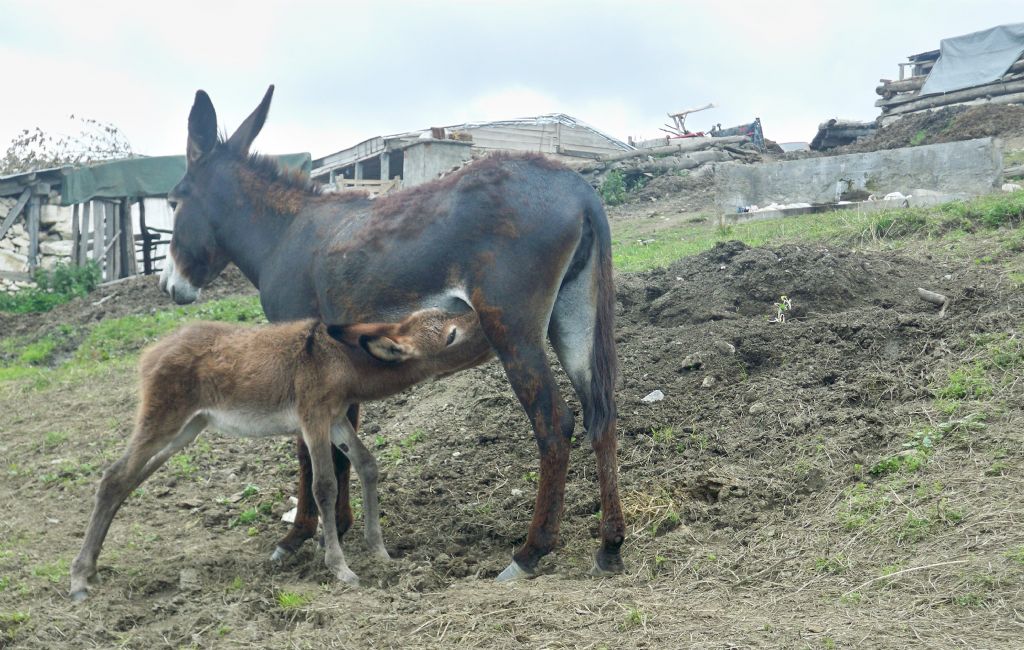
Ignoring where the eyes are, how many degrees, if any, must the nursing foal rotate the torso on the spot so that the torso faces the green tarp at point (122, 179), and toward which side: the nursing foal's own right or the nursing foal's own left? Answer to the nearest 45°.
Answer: approximately 90° to the nursing foal's own left

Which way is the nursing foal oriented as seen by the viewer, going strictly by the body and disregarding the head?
to the viewer's right

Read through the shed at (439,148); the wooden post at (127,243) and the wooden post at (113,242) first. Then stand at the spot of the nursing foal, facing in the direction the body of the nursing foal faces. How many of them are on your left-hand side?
3

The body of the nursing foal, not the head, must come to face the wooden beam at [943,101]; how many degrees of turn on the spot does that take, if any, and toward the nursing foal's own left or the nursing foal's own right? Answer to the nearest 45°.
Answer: approximately 45° to the nursing foal's own left

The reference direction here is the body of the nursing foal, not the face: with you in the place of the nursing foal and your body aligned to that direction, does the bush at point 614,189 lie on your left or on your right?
on your left

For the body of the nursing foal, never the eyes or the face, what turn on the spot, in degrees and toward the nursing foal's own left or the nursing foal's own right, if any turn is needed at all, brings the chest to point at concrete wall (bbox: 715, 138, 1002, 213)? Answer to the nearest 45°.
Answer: approximately 45° to the nursing foal's own left

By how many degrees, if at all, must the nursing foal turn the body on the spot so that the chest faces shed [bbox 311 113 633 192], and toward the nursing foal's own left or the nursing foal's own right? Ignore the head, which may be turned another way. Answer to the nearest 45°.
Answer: approximately 90° to the nursing foal's own left

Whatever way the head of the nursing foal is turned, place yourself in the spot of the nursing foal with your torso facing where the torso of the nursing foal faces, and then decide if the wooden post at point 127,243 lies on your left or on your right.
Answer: on your left

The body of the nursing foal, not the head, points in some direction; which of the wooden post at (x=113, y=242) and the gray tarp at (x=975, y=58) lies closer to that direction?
the gray tarp

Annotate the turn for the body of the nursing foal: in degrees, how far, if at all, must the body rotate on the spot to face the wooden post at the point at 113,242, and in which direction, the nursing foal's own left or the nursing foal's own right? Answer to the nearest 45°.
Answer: approximately 90° to the nursing foal's own left
